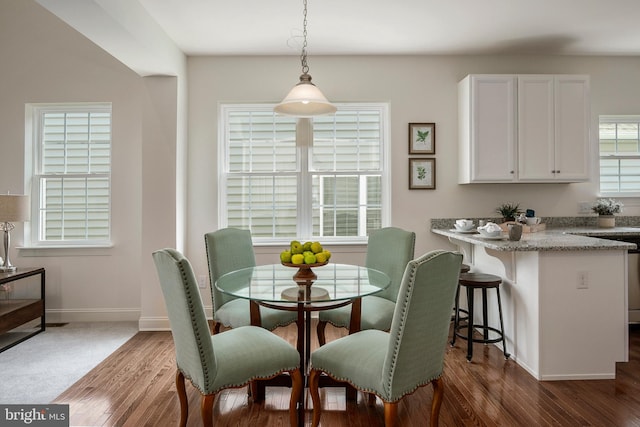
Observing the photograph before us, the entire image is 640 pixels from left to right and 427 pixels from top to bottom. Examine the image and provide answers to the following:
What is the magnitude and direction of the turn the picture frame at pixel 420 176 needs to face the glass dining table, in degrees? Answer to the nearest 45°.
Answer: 0° — it already faces it

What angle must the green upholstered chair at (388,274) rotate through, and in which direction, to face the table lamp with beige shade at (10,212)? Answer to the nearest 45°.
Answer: approximately 45° to its right

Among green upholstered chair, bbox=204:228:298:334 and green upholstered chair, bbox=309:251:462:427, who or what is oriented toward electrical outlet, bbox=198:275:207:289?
green upholstered chair, bbox=309:251:462:427

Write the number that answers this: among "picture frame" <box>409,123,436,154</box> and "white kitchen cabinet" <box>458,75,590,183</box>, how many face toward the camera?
2

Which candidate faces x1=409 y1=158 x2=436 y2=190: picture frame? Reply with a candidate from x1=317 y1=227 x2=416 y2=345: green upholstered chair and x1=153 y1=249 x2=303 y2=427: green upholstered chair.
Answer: x1=153 y1=249 x2=303 y2=427: green upholstered chair

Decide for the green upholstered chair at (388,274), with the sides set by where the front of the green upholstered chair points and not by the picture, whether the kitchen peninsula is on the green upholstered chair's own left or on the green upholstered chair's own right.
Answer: on the green upholstered chair's own left

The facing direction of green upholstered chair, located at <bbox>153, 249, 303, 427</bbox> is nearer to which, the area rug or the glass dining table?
the glass dining table

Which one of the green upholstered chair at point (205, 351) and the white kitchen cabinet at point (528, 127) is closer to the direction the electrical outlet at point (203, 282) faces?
the green upholstered chair

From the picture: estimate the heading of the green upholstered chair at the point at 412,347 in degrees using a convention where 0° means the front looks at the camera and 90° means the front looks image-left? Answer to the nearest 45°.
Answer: approximately 135°

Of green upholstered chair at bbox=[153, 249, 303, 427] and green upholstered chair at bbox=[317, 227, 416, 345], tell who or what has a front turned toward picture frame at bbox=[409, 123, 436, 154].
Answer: green upholstered chair at bbox=[153, 249, 303, 427]

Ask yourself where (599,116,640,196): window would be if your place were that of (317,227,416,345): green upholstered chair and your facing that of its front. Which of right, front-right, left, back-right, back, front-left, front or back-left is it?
back
